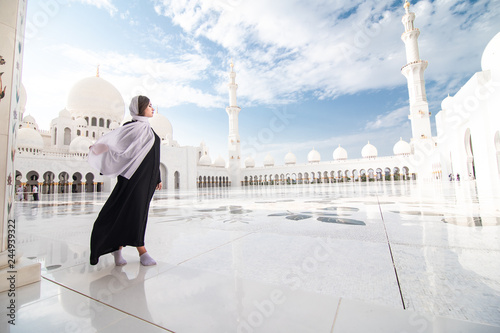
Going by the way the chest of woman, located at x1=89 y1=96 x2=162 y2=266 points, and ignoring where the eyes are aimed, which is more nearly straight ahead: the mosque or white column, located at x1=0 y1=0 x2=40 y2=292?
the mosque

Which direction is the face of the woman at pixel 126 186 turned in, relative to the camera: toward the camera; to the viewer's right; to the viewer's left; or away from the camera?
to the viewer's right

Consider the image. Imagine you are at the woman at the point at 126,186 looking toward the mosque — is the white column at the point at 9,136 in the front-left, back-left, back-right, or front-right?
back-left

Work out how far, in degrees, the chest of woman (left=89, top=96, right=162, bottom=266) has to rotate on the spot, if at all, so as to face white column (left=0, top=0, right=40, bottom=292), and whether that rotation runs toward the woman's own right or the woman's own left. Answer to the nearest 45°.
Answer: approximately 180°
